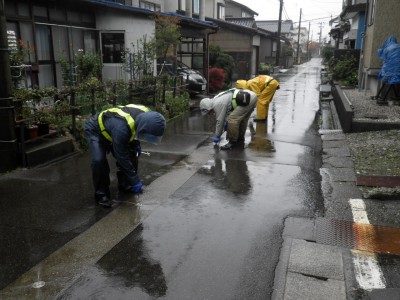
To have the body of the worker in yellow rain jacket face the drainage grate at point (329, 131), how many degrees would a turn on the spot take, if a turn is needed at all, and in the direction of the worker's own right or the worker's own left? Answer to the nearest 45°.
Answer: approximately 135° to the worker's own left

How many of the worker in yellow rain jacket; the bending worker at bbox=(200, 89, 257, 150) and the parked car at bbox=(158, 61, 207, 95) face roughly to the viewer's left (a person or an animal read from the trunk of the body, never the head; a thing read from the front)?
2

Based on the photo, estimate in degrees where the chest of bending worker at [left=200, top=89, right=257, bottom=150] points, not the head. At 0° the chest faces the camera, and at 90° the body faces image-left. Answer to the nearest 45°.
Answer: approximately 90°

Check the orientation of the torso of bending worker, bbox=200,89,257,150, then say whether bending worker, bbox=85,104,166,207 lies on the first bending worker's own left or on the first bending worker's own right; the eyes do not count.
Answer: on the first bending worker's own left

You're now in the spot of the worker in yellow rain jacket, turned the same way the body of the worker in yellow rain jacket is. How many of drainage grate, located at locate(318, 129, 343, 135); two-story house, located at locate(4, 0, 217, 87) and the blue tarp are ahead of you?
1

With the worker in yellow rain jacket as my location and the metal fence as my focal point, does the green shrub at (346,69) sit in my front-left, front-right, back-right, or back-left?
back-right

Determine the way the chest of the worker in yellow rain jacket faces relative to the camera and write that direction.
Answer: to the viewer's left

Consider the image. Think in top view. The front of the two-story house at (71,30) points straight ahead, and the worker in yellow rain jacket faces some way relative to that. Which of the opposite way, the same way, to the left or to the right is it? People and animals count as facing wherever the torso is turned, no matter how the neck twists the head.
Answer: the opposite way

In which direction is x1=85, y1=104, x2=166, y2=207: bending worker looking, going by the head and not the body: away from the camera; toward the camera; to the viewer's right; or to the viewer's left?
to the viewer's right

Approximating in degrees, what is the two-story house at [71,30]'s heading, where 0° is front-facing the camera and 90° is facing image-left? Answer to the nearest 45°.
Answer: approximately 315°

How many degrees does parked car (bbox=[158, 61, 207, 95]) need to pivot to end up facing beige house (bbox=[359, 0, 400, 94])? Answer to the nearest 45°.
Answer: approximately 45° to its left

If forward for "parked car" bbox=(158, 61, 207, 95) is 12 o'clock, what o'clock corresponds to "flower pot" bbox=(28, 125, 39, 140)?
The flower pot is roughly at 2 o'clock from the parked car.

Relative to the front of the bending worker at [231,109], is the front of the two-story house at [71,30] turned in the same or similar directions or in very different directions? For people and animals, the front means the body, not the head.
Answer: very different directions

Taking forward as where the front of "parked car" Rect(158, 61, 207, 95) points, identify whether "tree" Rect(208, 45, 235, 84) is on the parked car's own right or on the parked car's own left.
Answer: on the parked car's own left
